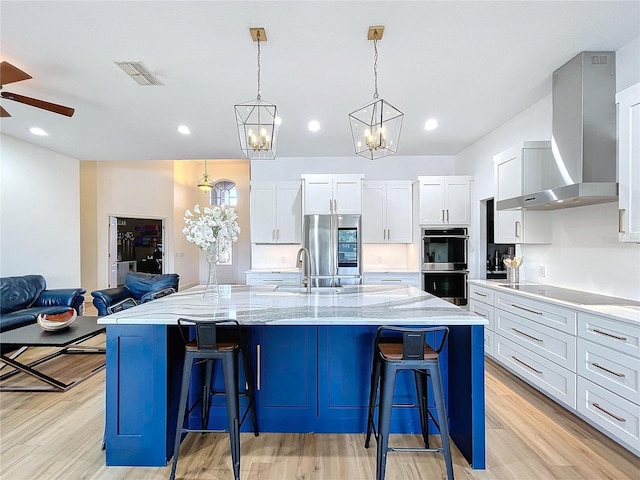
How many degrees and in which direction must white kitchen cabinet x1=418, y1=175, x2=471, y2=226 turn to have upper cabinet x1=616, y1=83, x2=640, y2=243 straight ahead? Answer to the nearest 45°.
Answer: approximately 45° to its left

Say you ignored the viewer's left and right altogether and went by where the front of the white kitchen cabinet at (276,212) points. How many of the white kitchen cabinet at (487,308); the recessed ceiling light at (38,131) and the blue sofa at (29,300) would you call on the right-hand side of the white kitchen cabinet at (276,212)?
2

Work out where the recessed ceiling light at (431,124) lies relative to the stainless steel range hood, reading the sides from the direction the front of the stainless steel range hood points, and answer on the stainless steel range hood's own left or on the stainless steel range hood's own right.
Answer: on the stainless steel range hood's own right

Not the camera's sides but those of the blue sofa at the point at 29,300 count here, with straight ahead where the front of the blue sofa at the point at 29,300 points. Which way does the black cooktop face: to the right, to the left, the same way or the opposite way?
the opposite way

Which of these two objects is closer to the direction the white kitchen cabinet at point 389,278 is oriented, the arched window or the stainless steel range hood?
the stainless steel range hood

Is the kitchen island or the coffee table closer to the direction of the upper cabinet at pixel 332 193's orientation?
the kitchen island

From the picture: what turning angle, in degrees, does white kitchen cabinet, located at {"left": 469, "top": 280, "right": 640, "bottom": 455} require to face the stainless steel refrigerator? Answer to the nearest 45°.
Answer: approximately 45° to its right

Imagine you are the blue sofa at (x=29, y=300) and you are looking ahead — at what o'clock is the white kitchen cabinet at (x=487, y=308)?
The white kitchen cabinet is roughly at 12 o'clock from the blue sofa.

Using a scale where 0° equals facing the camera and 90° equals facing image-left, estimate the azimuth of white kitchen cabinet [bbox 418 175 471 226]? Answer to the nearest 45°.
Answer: approximately 0°
